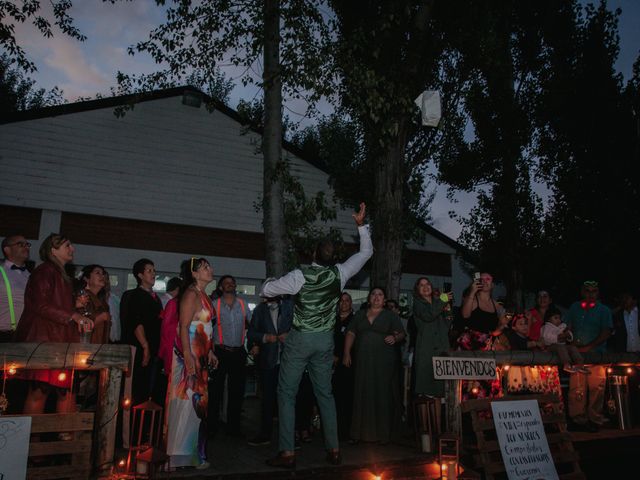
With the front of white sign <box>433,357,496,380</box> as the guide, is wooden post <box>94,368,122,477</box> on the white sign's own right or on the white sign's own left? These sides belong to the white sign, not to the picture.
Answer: on the white sign's own right

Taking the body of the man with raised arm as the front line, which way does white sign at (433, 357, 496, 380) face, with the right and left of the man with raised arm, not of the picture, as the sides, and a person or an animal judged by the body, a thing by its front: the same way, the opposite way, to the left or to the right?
the opposite way

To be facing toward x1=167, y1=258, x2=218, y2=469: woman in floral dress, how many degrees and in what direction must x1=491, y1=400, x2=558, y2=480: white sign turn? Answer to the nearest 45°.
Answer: approximately 45° to its right

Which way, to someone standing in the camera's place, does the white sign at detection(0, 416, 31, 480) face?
facing the viewer

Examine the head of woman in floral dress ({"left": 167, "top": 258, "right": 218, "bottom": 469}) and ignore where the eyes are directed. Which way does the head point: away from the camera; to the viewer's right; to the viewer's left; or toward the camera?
to the viewer's right

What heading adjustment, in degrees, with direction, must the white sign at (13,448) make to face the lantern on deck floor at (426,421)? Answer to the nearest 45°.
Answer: approximately 90° to its left

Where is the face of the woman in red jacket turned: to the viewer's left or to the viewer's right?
to the viewer's right

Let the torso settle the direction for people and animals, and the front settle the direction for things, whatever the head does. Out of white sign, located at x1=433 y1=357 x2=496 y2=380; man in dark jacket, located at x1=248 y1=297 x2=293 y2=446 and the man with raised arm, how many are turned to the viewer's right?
0

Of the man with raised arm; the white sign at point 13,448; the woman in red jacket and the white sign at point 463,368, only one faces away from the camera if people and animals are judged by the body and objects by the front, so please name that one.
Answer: the man with raised arm

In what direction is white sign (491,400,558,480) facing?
toward the camera

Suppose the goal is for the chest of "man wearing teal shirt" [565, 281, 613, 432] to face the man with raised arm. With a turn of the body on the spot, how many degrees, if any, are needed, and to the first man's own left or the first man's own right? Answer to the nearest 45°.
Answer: approximately 45° to the first man's own right

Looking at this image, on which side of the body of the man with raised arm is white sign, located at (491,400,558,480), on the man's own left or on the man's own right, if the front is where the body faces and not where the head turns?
on the man's own right

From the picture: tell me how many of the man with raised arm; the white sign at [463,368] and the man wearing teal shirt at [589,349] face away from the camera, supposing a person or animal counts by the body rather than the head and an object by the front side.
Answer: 1

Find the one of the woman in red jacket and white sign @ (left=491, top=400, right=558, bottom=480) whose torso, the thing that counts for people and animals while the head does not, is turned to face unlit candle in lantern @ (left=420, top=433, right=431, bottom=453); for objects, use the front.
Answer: the woman in red jacket
